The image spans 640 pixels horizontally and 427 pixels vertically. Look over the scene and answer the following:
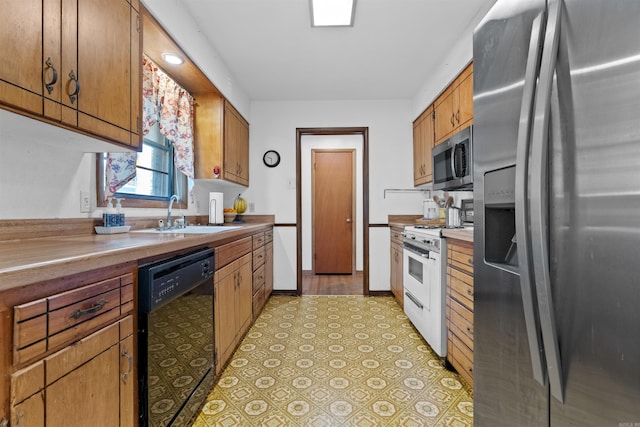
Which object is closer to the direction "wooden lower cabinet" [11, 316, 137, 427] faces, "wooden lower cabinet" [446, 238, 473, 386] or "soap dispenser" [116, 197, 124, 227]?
the wooden lower cabinet

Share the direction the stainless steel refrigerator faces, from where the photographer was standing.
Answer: facing the viewer and to the left of the viewer

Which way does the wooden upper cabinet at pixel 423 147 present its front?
to the viewer's left

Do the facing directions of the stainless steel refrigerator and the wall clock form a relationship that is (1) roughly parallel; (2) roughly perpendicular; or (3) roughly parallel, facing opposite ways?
roughly perpendicular

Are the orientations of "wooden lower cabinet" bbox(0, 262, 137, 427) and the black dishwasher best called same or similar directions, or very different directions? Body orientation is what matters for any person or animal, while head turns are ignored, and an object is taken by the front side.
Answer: same or similar directions

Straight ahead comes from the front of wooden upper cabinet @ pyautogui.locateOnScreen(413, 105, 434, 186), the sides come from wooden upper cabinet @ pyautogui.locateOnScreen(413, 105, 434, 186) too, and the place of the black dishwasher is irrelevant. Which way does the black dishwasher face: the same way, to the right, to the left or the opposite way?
the opposite way

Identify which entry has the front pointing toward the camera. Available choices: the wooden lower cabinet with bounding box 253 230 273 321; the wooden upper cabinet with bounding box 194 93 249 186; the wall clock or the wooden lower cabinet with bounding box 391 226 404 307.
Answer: the wall clock

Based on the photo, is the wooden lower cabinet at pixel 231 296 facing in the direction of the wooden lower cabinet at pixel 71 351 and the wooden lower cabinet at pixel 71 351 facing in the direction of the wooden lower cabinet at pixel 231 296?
no

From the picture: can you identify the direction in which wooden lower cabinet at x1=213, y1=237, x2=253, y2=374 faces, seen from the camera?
facing to the right of the viewer

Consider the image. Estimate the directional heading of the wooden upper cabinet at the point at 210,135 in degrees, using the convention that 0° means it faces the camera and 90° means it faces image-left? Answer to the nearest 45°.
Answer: approximately 270°

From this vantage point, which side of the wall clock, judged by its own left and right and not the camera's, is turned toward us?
front

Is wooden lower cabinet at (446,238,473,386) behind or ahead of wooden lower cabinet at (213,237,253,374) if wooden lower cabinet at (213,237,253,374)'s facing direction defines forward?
ahead

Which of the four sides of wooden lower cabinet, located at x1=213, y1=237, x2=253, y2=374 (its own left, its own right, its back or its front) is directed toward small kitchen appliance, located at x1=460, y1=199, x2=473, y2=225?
front

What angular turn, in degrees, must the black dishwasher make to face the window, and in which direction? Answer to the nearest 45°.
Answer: approximately 135° to its left

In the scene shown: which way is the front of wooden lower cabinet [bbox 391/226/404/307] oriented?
to the viewer's left

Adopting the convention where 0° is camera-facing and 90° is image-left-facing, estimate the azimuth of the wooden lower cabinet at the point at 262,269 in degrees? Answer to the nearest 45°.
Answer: approximately 270°
